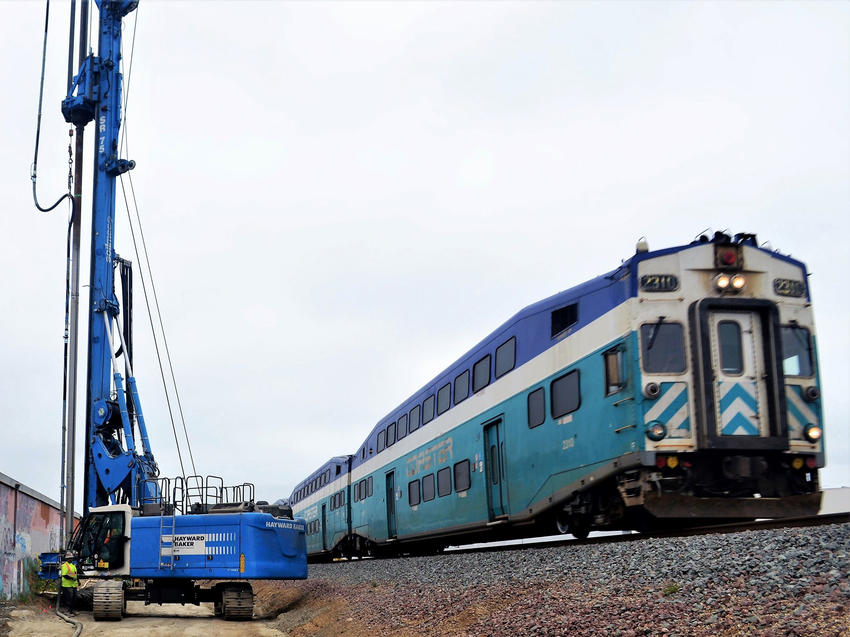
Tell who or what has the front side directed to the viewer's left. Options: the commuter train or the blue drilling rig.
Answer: the blue drilling rig

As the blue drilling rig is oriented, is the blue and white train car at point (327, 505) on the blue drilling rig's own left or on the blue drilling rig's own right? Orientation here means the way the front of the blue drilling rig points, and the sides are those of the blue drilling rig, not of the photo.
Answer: on the blue drilling rig's own right

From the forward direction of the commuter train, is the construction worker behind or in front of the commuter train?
behind

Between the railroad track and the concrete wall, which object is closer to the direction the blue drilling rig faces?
the concrete wall

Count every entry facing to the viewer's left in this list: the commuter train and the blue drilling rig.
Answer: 1

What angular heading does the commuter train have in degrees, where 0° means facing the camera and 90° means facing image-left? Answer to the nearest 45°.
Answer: approximately 315°

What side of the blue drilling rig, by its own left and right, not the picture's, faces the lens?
left
